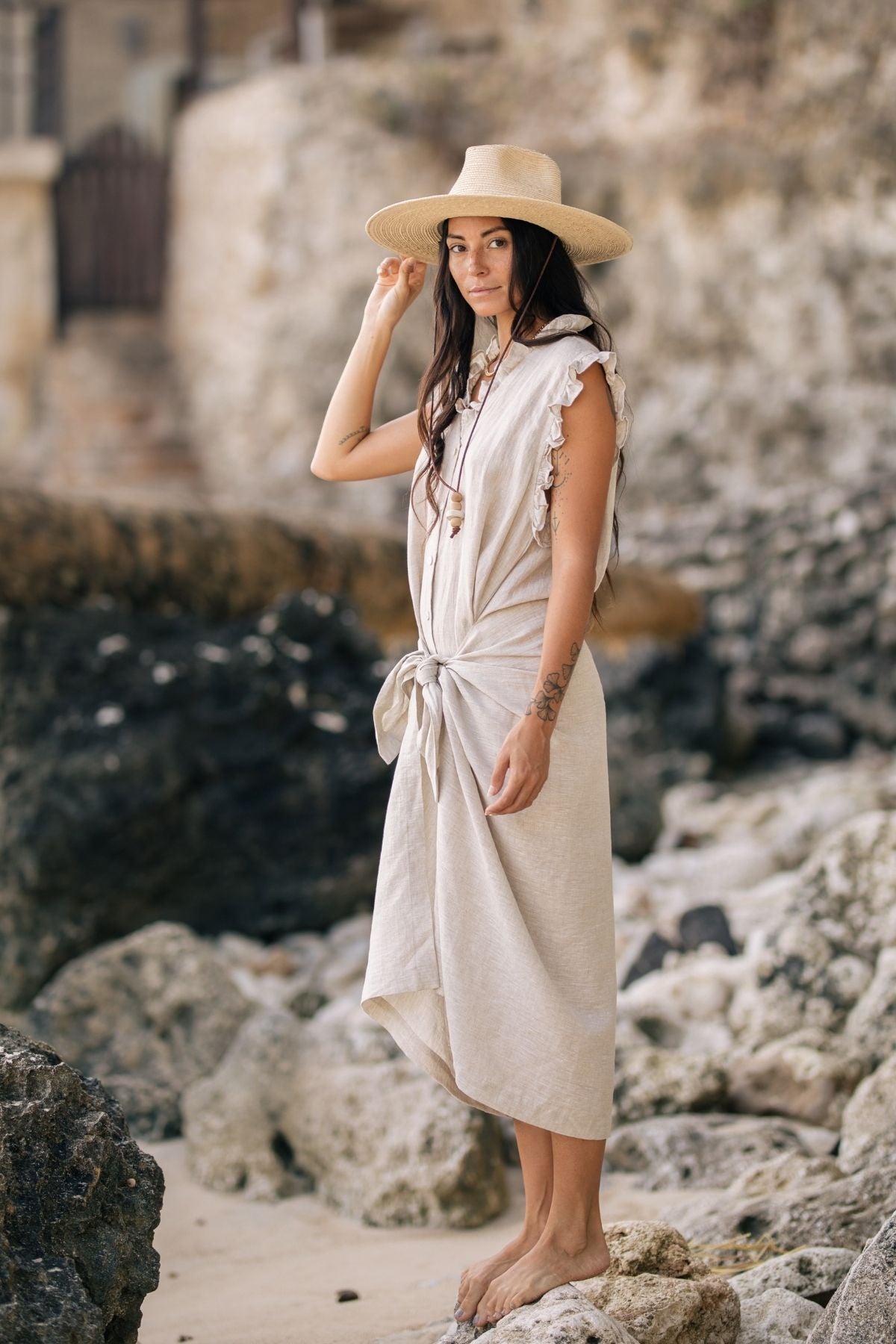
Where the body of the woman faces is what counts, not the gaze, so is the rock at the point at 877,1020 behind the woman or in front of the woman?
behind

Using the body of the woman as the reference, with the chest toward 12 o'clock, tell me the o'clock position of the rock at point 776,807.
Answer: The rock is roughly at 5 o'clock from the woman.

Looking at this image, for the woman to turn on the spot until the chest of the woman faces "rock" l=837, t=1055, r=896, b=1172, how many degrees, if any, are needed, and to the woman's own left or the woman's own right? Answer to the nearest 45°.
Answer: approximately 180°

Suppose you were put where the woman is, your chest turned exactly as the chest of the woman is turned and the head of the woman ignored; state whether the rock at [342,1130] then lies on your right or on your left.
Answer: on your right

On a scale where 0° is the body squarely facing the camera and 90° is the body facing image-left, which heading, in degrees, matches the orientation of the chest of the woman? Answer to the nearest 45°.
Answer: approximately 45°

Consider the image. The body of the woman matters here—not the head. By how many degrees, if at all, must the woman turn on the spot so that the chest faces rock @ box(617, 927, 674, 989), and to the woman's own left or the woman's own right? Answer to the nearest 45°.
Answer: approximately 135° to the woman's own right

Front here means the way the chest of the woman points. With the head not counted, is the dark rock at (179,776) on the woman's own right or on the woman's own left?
on the woman's own right

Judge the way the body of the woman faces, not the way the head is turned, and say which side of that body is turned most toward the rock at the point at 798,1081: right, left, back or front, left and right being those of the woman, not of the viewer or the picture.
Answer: back
